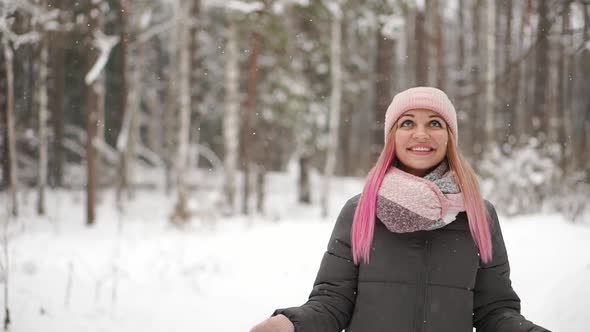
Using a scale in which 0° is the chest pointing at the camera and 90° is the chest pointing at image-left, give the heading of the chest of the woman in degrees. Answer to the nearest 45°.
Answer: approximately 0°

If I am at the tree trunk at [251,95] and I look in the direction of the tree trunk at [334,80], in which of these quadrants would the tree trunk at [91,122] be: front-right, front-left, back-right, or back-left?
back-right

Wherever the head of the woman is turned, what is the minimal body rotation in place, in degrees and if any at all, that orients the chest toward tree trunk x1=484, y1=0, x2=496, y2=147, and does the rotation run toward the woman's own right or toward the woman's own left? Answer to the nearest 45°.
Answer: approximately 180°

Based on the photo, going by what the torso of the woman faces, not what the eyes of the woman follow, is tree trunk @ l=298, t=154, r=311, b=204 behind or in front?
behind

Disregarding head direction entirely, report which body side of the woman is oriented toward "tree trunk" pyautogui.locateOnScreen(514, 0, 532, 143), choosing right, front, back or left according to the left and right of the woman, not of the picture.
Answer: back

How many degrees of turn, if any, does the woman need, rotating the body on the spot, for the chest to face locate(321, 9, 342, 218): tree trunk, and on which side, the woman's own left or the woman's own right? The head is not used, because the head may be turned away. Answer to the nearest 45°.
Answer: approximately 180°
